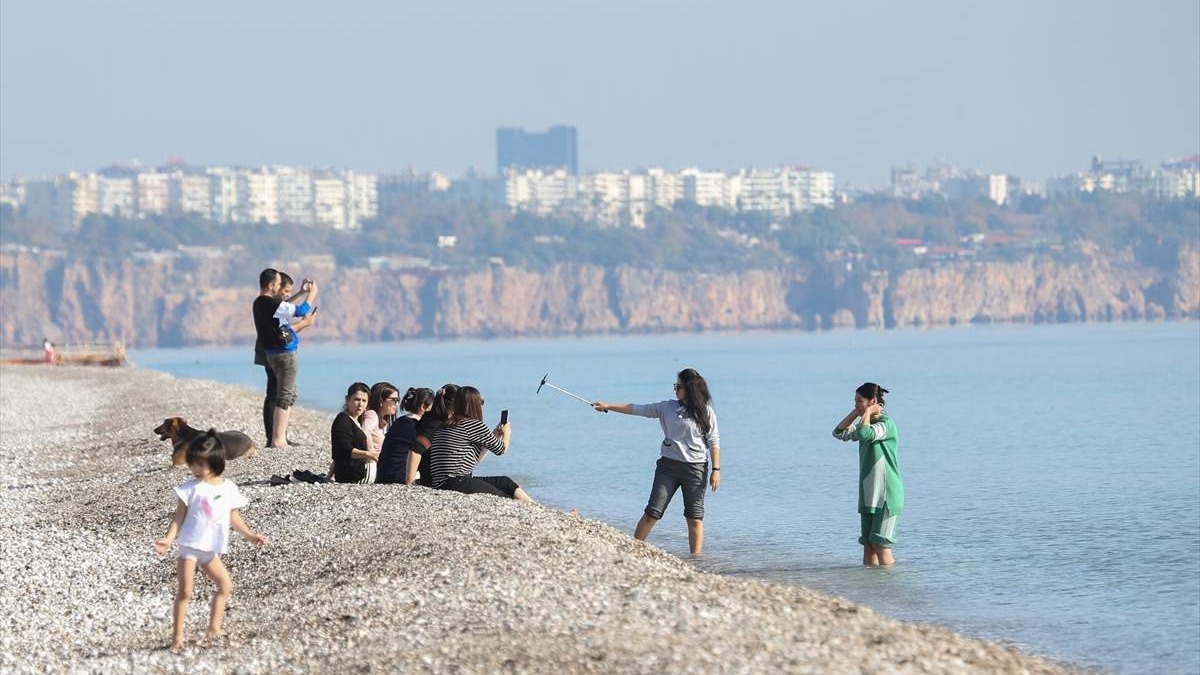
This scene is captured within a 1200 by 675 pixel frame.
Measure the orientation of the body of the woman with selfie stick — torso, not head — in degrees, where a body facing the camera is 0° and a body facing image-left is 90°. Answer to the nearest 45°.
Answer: approximately 45°

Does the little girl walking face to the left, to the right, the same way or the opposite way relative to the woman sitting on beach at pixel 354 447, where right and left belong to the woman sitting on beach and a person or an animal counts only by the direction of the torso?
to the right

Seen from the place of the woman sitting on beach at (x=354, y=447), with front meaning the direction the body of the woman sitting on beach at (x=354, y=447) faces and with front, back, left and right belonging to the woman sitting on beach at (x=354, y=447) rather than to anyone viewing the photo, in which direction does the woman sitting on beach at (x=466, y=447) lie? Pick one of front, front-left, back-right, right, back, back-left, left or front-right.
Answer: front-right

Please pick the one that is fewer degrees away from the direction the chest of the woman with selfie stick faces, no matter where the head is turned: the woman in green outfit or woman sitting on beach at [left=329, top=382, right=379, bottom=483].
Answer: the woman sitting on beach

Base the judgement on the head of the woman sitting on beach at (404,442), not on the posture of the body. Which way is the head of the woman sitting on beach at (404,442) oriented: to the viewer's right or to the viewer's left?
to the viewer's right

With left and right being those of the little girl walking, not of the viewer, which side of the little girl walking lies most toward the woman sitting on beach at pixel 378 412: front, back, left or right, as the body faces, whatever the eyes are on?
back

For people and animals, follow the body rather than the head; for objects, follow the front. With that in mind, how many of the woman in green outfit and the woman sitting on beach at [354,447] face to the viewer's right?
1

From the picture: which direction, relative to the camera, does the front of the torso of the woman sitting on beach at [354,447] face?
to the viewer's right
